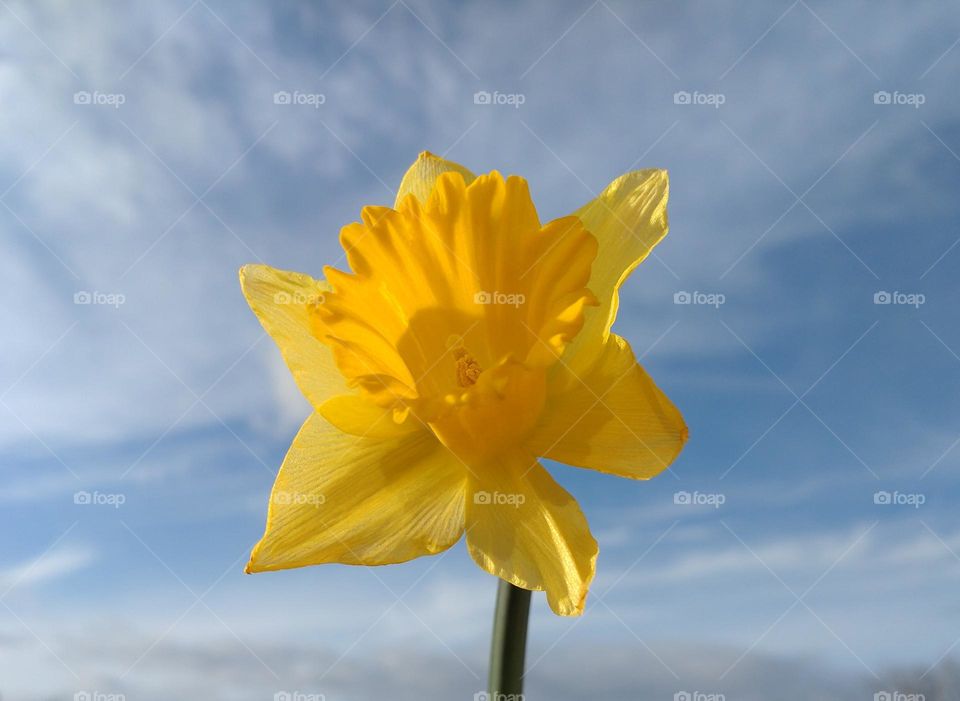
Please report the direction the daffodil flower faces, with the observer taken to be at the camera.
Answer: facing the viewer
